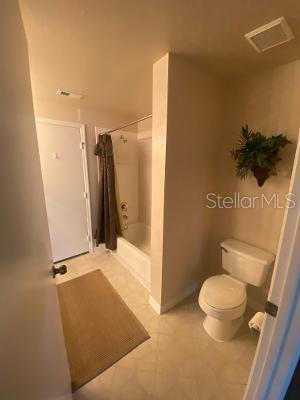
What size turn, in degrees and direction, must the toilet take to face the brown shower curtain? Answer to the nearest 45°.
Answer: approximately 45° to its right

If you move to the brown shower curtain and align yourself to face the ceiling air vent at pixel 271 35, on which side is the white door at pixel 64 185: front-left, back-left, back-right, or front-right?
back-right

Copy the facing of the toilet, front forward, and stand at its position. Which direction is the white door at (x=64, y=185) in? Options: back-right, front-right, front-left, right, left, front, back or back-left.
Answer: front-right

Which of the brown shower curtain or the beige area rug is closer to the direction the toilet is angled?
the beige area rug

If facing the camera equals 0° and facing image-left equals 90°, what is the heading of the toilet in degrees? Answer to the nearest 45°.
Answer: approximately 45°
